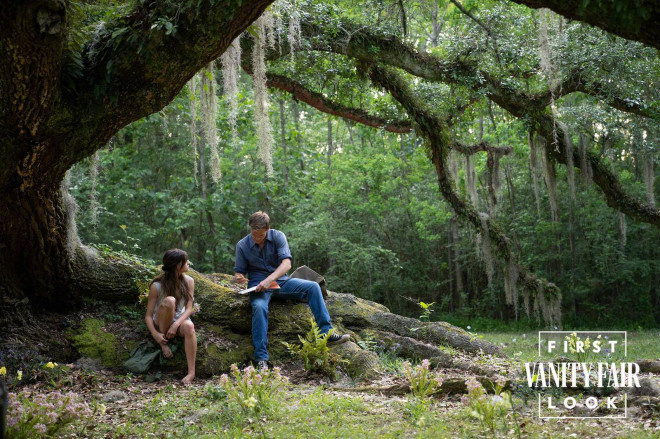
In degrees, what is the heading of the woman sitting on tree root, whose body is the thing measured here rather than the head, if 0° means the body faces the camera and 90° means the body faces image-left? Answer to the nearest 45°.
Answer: approximately 0°

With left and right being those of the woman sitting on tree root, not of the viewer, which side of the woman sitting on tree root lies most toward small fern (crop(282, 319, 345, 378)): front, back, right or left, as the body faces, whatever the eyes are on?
left

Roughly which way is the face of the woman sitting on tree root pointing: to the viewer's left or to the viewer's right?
to the viewer's right
